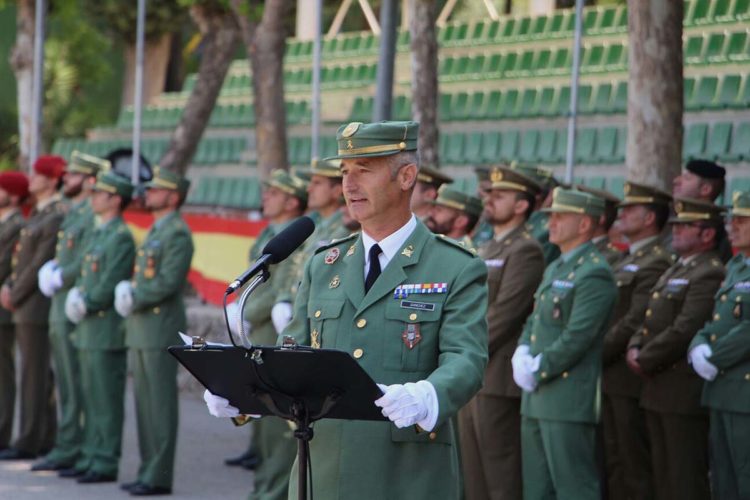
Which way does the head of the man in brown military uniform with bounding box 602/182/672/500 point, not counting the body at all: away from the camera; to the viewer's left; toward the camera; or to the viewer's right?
to the viewer's left

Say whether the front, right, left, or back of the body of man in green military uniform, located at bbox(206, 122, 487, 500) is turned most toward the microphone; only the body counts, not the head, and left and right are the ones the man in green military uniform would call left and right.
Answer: front

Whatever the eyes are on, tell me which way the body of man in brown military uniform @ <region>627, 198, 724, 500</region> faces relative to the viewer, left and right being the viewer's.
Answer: facing the viewer and to the left of the viewer

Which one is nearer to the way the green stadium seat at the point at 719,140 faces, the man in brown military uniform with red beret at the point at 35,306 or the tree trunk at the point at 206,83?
the man in brown military uniform with red beret

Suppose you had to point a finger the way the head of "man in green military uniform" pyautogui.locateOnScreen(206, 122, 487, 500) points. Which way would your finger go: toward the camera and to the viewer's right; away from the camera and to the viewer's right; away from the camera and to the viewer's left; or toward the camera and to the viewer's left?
toward the camera and to the viewer's left

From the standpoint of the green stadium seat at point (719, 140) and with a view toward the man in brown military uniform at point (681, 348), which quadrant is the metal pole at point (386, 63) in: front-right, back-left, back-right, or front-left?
front-right
